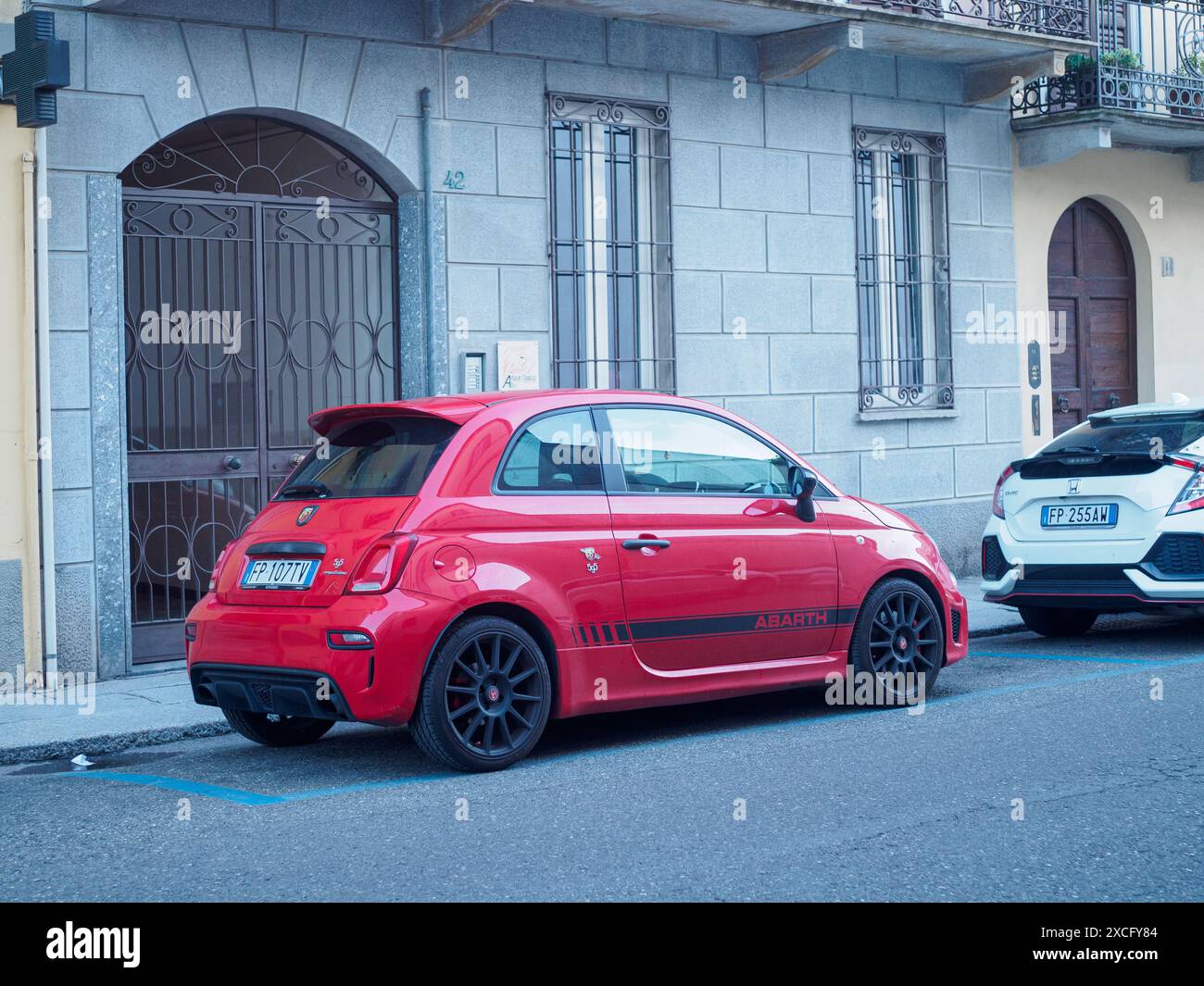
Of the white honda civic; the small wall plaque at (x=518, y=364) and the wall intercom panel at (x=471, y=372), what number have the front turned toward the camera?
2

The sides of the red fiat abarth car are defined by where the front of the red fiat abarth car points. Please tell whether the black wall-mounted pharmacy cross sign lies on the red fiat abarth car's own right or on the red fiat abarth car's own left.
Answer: on the red fiat abarth car's own left

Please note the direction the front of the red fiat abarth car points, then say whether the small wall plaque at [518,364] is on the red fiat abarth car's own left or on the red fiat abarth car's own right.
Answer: on the red fiat abarth car's own left

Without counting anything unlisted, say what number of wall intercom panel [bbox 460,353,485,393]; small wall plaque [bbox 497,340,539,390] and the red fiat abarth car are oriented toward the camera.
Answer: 2

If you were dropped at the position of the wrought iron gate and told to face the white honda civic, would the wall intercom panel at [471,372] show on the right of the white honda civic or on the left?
left

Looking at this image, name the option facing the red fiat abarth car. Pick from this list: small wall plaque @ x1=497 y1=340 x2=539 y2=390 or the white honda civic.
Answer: the small wall plaque

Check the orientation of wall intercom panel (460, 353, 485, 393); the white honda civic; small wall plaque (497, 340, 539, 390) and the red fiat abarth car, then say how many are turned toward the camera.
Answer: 2

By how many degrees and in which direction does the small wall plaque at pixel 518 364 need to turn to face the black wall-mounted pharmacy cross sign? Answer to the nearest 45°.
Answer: approximately 45° to its right

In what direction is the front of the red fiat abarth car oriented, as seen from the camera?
facing away from the viewer and to the right of the viewer

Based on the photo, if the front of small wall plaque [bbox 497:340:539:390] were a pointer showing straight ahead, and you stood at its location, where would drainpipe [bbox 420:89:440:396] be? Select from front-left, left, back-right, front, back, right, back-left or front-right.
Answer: front-right

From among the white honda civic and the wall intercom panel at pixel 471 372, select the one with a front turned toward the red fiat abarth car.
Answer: the wall intercom panel

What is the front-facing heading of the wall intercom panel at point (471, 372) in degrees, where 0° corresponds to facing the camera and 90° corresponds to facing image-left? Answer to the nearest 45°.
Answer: approximately 0°
